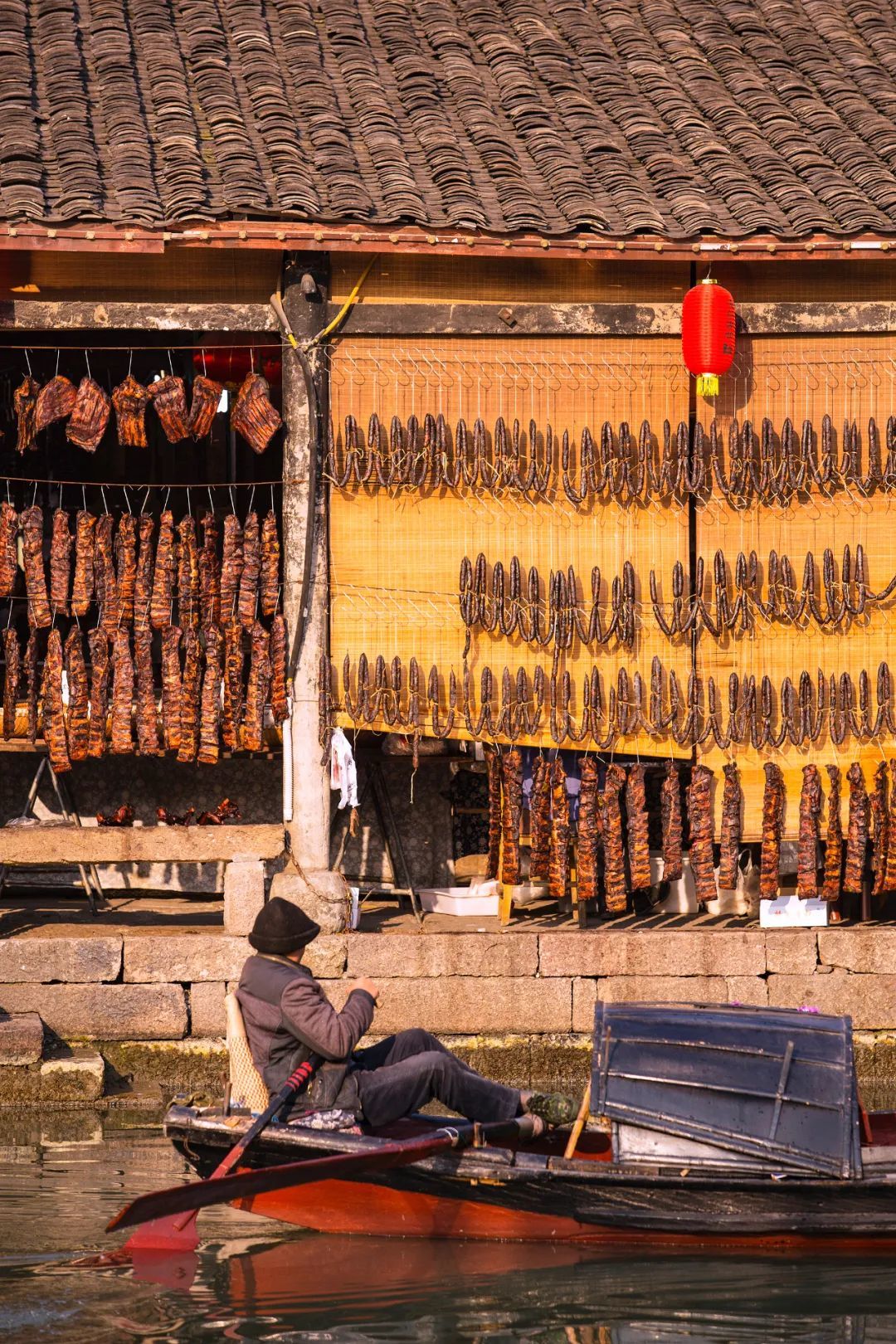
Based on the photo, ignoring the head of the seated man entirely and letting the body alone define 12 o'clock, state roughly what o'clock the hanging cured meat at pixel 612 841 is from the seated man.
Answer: The hanging cured meat is roughly at 10 o'clock from the seated man.

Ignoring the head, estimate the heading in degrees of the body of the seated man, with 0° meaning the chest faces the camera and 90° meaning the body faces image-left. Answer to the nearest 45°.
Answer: approximately 270°

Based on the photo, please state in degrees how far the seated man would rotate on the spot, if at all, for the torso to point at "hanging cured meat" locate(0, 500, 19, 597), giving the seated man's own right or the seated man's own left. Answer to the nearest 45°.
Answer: approximately 135° to the seated man's own left

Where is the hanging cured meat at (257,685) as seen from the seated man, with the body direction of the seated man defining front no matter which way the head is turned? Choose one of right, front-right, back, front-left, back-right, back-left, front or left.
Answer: left

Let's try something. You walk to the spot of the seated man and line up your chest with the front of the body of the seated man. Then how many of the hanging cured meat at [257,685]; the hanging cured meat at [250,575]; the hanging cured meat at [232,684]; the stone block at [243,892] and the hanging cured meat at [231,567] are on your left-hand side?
5

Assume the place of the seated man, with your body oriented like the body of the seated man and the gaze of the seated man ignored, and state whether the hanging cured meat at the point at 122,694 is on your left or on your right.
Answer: on your left

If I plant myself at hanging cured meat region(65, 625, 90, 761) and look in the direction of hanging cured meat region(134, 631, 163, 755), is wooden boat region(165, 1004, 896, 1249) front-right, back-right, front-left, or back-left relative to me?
front-right

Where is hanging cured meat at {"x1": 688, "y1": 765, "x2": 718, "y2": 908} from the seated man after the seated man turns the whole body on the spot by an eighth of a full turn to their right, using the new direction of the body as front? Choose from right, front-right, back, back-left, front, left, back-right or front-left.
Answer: left

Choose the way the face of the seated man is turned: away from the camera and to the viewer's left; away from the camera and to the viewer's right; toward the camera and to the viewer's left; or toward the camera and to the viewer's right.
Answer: away from the camera and to the viewer's right

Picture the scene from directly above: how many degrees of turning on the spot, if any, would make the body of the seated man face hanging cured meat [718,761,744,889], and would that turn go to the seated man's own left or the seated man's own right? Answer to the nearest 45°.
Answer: approximately 45° to the seated man's own left

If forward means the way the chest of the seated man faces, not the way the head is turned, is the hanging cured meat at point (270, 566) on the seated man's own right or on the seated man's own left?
on the seated man's own left

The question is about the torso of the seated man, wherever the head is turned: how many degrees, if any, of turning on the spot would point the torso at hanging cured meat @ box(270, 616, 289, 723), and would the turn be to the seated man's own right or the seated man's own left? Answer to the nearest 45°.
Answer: approximately 90° to the seated man's own left

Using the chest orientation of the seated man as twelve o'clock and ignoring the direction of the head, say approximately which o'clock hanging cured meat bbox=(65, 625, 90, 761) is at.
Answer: The hanging cured meat is roughly at 8 o'clock from the seated man.

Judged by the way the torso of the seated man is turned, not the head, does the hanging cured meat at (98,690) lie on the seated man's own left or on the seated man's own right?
on the seated man's own left
